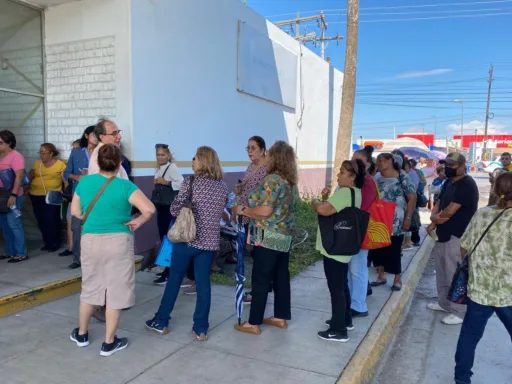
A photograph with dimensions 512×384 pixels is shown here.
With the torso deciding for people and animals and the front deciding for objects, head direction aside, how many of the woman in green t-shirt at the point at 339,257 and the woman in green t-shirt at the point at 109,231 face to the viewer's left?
1

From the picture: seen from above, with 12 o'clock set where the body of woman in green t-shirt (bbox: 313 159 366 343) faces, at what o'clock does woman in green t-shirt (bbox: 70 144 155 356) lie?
woman in green t-shirt (bbox: 70 144 155 356) is roughly at 11 o'clock from woman in green t-shirt (bbox: 313 159 366 343).

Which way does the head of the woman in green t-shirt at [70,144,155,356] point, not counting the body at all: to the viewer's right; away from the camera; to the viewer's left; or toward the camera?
away from the camera

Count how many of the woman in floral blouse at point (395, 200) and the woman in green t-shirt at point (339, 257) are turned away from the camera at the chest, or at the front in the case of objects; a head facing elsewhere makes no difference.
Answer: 0

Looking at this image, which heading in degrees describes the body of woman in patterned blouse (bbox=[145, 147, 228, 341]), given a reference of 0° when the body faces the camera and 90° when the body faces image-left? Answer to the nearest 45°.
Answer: approximately 135°

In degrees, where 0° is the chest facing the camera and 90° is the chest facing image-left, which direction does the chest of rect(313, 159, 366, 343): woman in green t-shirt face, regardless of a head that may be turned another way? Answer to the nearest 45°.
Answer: approximately 90°

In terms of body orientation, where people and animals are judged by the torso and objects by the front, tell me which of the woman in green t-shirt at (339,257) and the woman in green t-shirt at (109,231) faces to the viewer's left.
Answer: the woman in green t-shirt at (339,257)

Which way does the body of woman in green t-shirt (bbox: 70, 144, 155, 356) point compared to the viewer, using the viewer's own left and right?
facing away from the viewer

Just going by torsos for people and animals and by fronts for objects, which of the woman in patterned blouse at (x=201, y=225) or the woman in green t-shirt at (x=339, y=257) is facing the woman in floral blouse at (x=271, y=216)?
the woman in green t-shirt

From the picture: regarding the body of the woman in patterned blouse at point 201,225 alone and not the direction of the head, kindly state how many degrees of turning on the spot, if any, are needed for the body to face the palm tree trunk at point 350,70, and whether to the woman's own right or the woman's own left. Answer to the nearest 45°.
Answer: approximately 90° to the woman's own right

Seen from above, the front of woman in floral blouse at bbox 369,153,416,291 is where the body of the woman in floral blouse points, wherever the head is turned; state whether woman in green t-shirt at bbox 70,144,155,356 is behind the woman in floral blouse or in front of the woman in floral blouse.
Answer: in front

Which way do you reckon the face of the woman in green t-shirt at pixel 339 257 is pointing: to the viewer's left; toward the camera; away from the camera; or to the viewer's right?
to the viewer's left

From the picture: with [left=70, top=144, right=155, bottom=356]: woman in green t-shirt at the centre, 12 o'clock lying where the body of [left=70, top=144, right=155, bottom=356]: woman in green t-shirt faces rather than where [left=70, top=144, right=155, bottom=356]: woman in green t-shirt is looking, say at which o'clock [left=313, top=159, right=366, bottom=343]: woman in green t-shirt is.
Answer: [left=313, top=159, right=366, bottom=343]: woman in green t-shirt is roughly at 3 o'clock from [left=70, top=144, right=155, bottom=356]: woman in green t-shirt.

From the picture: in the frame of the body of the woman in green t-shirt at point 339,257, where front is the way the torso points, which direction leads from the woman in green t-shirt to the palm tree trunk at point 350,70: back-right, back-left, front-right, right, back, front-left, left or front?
right
